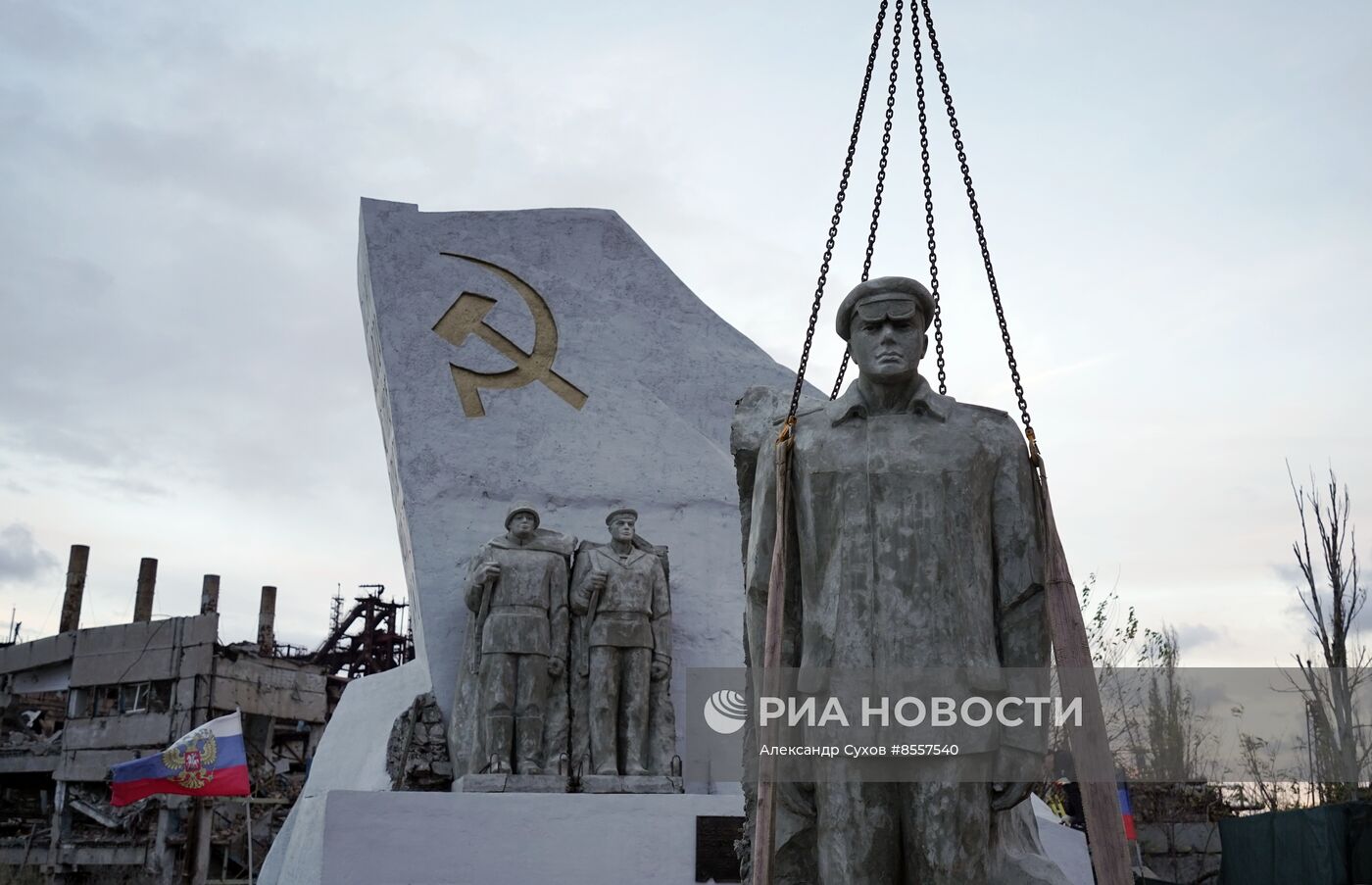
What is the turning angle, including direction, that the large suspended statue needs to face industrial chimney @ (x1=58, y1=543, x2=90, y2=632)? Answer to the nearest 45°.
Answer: approximately 135° to its right

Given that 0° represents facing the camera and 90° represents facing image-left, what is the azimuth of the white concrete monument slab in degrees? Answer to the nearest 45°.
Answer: approximately 0°

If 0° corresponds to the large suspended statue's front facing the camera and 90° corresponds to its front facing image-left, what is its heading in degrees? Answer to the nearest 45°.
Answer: approximately 0°

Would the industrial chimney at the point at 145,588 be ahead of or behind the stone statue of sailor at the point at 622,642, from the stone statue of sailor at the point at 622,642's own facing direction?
behind

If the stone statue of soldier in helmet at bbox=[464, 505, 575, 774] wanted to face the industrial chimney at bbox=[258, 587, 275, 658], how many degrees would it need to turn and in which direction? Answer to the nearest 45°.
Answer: approximately 180°

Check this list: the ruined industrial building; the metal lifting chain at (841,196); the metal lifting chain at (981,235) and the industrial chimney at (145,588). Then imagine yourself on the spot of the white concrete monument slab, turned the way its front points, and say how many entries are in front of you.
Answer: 2

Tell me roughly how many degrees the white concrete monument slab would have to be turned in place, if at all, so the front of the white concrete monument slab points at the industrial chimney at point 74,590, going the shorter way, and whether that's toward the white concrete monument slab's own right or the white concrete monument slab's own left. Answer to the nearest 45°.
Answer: approximately 135° to the white concrete monument slab's own right
